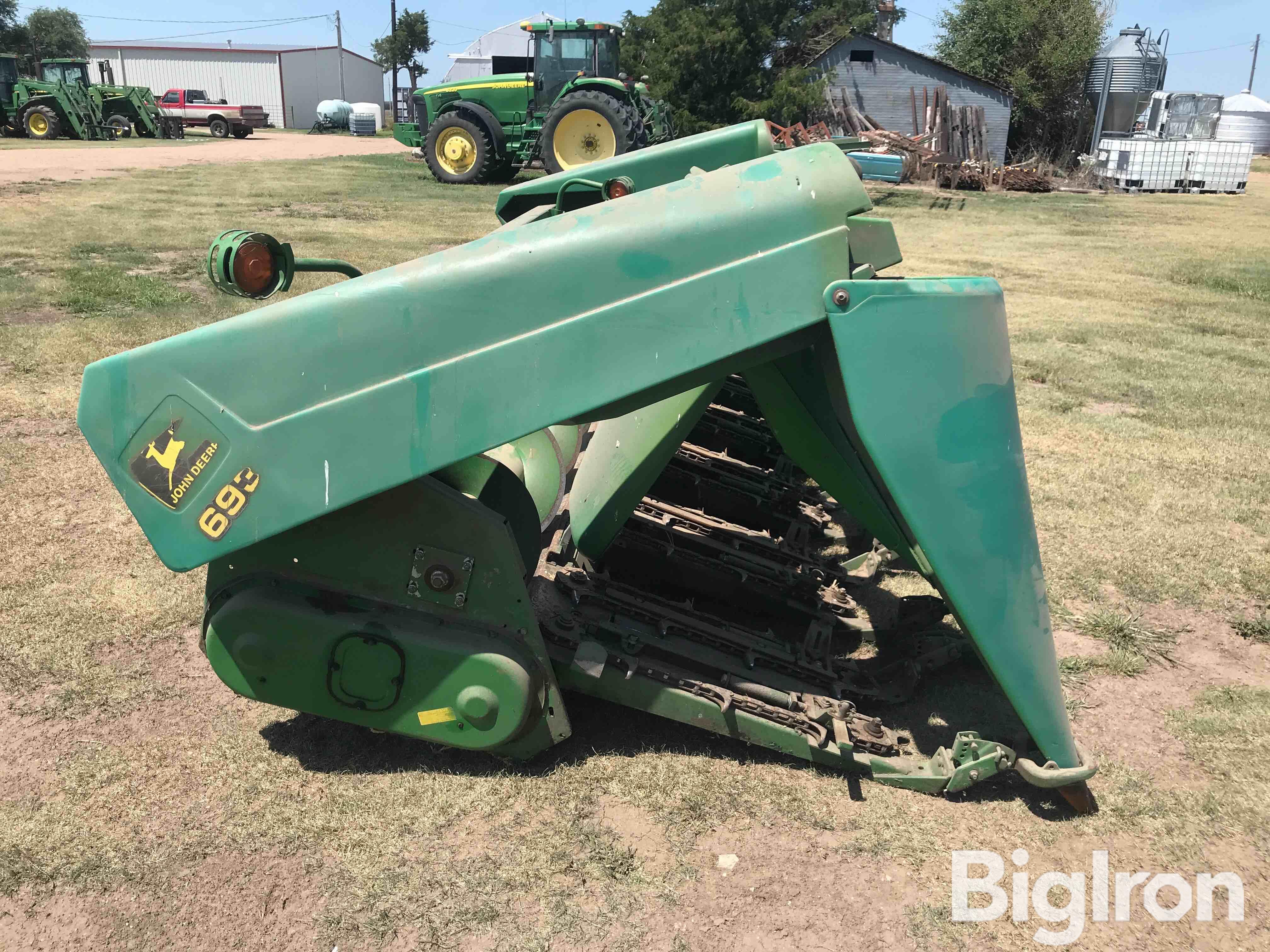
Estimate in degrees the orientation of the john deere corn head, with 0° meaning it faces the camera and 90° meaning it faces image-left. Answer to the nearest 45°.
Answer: approximately 270°

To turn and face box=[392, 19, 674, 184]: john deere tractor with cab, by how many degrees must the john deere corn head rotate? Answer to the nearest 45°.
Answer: approximately 90° to its left
